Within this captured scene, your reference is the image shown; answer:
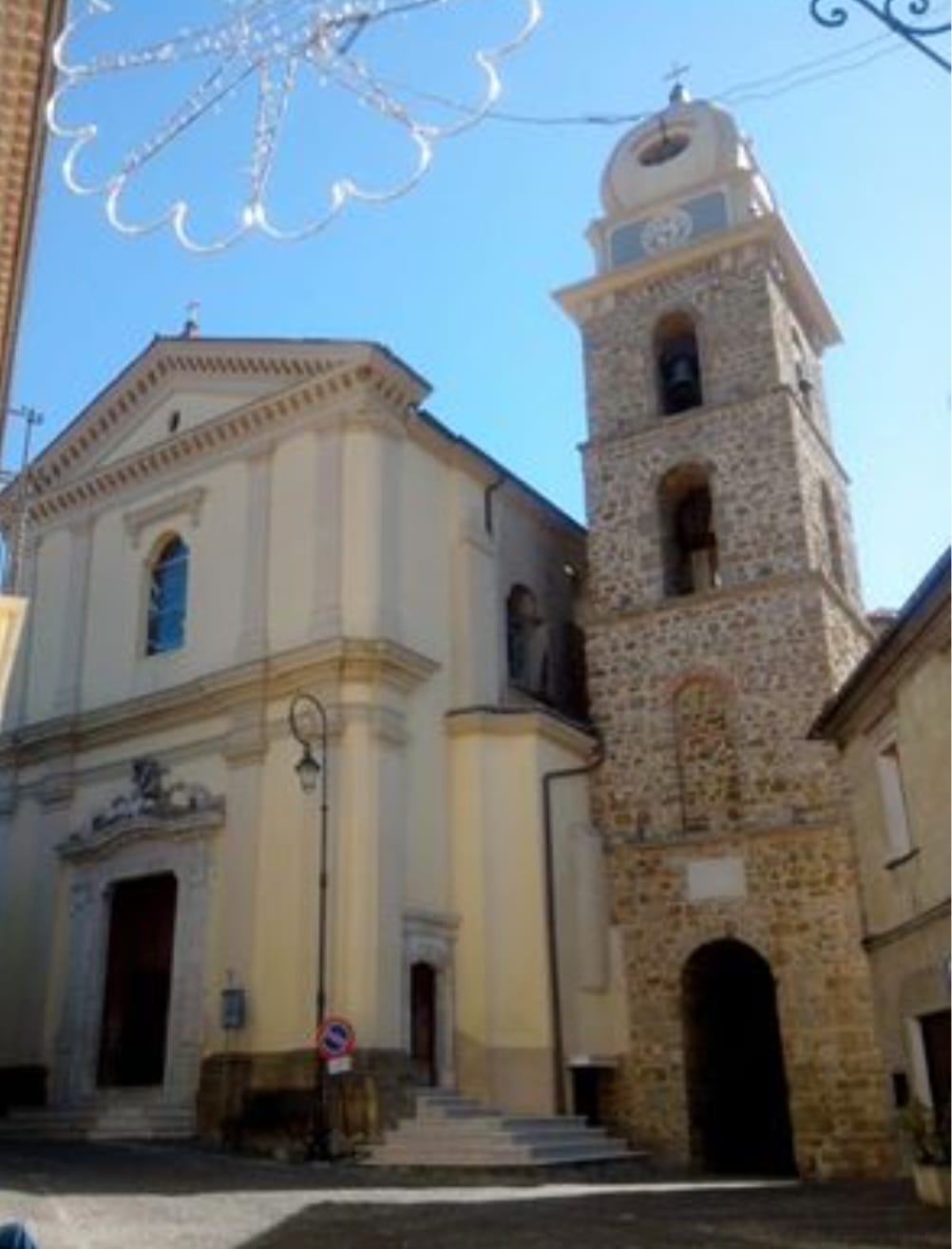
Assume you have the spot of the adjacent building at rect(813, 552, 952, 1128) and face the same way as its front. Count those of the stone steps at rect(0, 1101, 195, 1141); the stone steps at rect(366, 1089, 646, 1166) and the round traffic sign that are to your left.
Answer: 0

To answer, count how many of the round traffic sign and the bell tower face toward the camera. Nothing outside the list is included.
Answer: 2

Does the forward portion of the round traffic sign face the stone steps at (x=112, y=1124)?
no

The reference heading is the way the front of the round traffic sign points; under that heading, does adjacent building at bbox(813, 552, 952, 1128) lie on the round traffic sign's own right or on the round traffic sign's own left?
on the round traffic sign's own left

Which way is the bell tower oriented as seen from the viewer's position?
toward the camera

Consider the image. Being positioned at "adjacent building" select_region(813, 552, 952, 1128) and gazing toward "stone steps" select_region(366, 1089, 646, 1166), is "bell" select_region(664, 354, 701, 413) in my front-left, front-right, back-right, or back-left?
front-right

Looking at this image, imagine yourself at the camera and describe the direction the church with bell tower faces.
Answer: facing the viewer and to the left of the viewer

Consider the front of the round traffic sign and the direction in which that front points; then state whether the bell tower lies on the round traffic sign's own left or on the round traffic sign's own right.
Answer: on the round traffic sign's own left

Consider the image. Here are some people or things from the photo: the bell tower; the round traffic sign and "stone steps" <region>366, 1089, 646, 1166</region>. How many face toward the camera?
3

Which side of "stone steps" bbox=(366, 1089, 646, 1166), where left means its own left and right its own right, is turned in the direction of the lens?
front

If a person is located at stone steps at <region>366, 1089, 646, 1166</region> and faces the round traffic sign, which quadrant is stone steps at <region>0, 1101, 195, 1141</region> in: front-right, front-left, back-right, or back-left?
front-right

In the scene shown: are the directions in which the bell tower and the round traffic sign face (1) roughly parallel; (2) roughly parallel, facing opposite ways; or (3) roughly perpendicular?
roughly parallel
